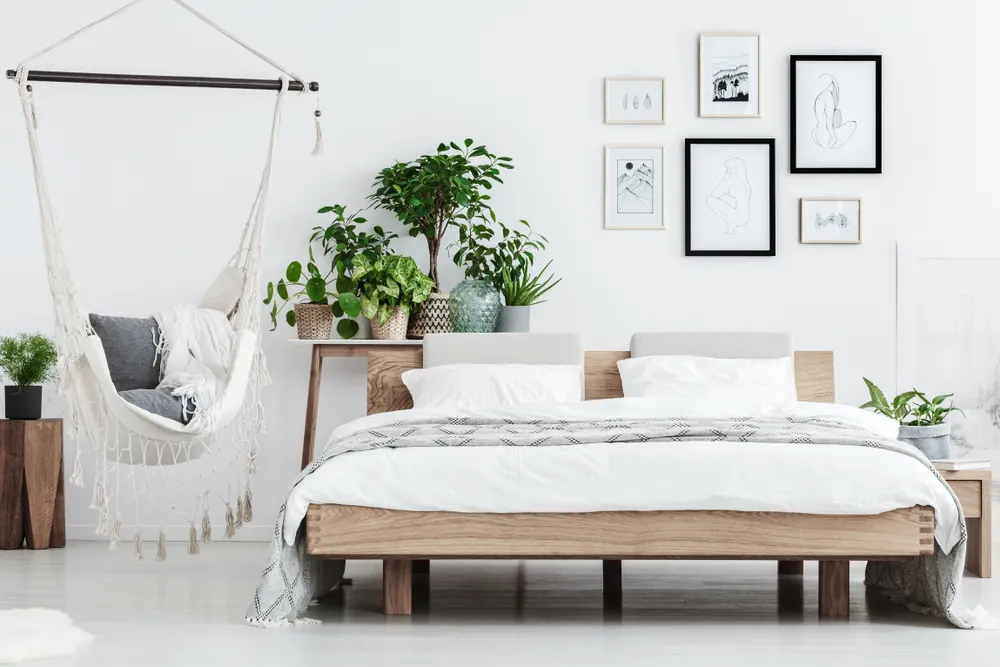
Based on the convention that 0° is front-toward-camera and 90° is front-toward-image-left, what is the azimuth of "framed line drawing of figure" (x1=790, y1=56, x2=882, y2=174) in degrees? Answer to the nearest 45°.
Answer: approximately 0°

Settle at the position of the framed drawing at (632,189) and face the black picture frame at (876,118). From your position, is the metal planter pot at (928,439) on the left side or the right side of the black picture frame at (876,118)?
right

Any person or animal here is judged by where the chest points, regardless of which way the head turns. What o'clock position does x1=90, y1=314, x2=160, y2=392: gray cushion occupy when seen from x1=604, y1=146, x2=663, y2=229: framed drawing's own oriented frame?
The gray cushion is roughly at 2 o'clock from the framed drawing.
